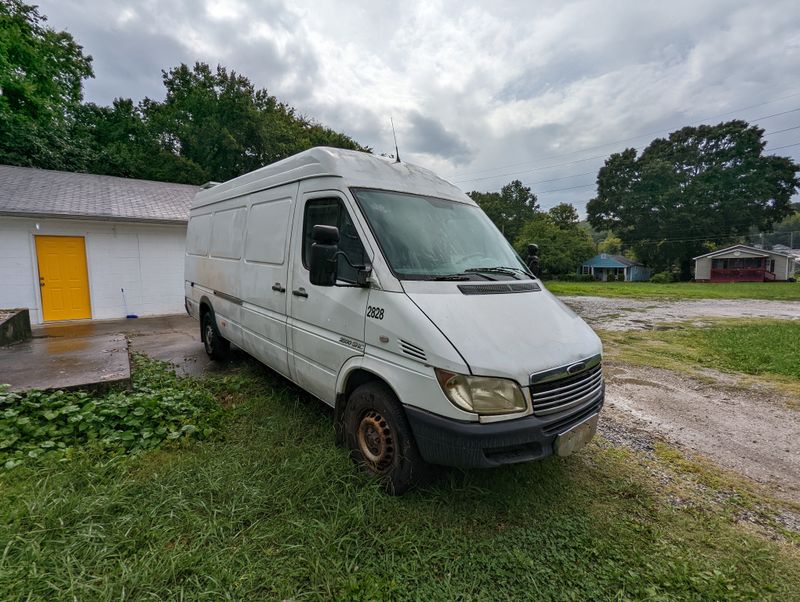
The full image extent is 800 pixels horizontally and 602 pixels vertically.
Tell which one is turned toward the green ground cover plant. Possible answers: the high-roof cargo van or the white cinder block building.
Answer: the white cinder block building

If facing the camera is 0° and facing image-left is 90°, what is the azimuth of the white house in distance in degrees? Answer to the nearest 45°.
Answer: approximately 0°

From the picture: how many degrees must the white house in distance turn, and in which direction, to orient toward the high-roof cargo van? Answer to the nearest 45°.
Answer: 0° — it already faces it

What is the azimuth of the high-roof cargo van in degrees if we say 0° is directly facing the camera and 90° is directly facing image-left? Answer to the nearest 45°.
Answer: approximately 315°

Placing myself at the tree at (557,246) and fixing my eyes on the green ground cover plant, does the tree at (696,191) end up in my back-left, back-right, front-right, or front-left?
back-left

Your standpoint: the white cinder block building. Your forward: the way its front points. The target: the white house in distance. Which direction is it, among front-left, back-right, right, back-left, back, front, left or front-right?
left

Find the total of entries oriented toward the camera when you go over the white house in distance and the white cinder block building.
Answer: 2

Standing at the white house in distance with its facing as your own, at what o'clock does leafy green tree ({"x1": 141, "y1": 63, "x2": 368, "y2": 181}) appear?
The leafy green tree is roughly at 1 o'clock from the white house in distance.

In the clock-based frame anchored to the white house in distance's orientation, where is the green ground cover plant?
The green ground cover plant is roughly at 12 o'clock from the white house in distance.

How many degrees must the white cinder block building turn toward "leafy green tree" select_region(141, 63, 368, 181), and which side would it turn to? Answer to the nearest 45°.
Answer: approximately 135° to its left
